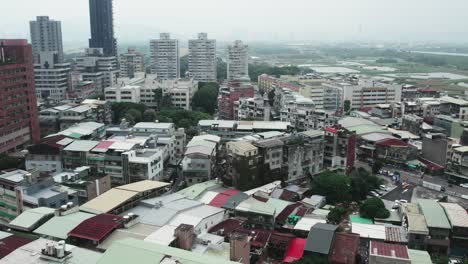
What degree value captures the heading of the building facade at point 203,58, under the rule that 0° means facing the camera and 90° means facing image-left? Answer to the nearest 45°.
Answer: approximately 0°

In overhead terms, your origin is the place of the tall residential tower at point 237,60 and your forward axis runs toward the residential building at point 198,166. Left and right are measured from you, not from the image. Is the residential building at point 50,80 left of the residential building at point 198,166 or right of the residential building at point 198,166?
right

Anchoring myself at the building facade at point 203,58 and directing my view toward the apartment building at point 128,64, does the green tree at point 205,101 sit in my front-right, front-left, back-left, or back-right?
back-left

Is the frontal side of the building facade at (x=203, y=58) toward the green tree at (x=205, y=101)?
yes

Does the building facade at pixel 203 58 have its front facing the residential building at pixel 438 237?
yes

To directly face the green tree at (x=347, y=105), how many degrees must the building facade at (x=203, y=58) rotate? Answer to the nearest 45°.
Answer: approximately 45° to its left

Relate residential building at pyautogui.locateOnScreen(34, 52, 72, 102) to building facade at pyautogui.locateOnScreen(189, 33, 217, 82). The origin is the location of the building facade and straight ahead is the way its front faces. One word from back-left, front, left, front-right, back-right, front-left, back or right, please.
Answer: front-right

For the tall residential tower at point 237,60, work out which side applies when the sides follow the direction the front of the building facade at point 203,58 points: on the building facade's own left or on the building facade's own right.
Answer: on the building facade's own left

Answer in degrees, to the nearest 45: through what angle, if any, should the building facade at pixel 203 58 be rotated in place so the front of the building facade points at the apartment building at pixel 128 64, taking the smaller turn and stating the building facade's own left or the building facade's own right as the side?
approximately 90° to the building facade's own right

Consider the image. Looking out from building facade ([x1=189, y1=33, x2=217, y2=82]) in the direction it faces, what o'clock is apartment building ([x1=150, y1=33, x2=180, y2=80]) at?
The apartment building is roughly at 4 o'clock from the building facade.

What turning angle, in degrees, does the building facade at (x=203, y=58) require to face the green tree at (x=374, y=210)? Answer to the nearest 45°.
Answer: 0° — it already faces it
